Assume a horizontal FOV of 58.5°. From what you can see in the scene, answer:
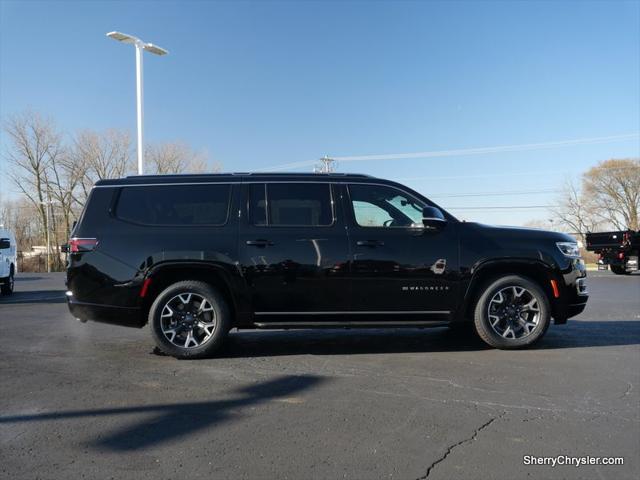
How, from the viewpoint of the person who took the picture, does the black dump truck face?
facing away from the viewer and to the right of the viewer

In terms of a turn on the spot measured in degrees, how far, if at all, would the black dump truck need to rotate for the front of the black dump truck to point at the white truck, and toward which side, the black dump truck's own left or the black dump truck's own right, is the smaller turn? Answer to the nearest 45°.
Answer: approximately 180°

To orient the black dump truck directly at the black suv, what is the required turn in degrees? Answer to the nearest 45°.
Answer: approximately 135° to its right

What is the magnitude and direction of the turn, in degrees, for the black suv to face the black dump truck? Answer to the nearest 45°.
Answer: approximately 45° to its left

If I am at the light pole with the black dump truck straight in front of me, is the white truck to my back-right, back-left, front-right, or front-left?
back-right

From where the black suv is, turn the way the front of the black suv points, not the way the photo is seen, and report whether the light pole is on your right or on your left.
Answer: on your left

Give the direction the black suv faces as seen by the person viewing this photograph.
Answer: facing to the right of the viewer
